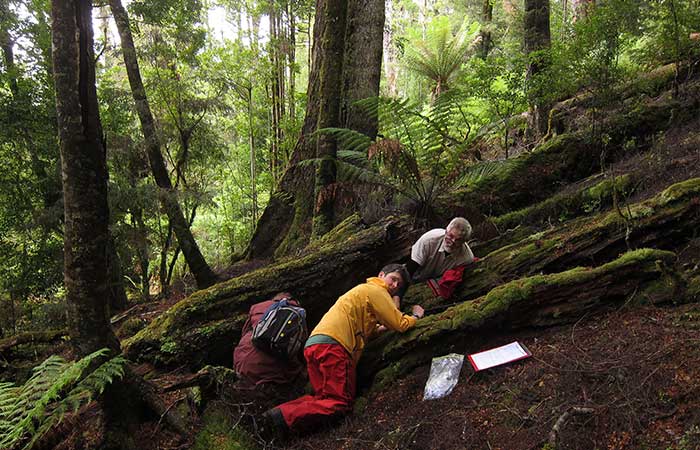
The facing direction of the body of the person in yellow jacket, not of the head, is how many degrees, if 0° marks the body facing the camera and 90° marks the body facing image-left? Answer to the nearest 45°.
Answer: approximately 225°

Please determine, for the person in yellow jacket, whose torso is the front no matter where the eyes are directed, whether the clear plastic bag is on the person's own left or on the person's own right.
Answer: on the person's own right

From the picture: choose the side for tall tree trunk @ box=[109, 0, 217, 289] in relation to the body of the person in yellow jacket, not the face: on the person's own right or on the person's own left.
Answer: on the person's own left

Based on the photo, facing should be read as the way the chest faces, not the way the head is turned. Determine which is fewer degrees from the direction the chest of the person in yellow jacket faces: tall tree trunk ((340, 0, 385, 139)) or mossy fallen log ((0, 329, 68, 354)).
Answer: the tall tree trunk

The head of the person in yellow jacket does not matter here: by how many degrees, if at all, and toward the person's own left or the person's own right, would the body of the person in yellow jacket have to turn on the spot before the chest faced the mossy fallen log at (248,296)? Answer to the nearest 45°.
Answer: approximately 90° to the person's own left

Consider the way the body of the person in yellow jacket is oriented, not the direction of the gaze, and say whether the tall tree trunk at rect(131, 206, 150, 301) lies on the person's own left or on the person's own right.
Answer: on the person's own left

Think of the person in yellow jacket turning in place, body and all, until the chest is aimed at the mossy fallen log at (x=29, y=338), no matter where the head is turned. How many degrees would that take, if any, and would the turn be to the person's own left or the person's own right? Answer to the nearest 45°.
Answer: approximately 90° to the person's own left

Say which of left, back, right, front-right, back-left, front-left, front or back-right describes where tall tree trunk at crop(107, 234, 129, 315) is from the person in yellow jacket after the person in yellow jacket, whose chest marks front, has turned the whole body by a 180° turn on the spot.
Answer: right
